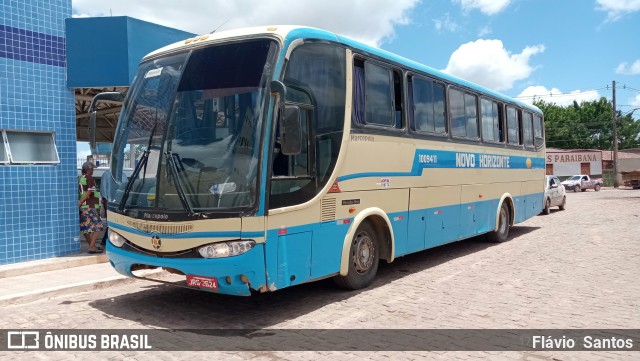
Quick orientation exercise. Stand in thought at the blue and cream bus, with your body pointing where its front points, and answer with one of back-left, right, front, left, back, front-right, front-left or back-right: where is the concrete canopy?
right

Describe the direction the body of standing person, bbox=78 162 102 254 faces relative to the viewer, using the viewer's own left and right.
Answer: facing to the right of the viewer

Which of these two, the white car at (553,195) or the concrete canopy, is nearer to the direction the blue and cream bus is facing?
the concrete canopy

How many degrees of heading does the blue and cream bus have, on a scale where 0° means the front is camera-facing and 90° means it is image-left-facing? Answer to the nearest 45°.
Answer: approximately 45°

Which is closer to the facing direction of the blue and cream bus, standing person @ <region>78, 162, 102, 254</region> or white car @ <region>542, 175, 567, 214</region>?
the standing person

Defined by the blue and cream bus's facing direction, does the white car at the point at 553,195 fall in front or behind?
behind
